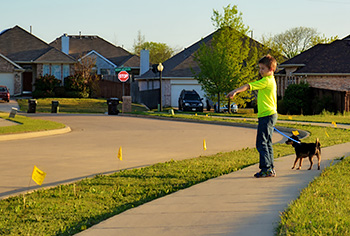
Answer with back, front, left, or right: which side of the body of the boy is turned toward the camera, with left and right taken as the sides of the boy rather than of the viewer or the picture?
left

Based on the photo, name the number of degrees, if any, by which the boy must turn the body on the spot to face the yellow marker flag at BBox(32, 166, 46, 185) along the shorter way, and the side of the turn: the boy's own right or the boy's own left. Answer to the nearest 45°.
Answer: approximately 45° to the boy's own left

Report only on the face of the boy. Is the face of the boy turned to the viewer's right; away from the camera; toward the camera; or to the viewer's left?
to the viewer's left

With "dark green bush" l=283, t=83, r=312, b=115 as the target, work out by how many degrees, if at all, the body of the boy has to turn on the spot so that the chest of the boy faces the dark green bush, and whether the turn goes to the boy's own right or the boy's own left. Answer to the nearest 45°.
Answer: approximately 90° to the boy's own right

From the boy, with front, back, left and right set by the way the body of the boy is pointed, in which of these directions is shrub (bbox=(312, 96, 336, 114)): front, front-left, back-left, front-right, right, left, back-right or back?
right

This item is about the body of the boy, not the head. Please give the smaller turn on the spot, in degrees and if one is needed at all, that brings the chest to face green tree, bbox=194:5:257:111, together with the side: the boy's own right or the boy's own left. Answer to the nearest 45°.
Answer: approximately 90° to the boy's own right

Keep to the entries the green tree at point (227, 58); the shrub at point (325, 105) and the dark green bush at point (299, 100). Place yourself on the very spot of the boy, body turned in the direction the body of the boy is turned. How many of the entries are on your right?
3

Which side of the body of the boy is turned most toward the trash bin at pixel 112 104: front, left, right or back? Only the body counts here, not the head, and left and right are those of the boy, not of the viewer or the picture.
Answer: right

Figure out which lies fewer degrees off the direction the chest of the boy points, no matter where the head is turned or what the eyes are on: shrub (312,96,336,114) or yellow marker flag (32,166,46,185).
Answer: the yellow marker flag
